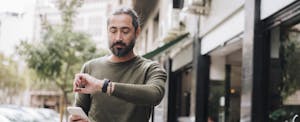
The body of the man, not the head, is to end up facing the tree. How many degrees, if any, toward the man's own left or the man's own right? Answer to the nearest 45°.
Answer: approximately 135° to the man's own right

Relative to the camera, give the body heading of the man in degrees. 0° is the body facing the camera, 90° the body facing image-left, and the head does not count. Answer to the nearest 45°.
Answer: approximately 45°

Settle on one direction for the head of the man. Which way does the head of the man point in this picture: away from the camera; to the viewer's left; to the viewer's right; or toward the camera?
toward the camera
